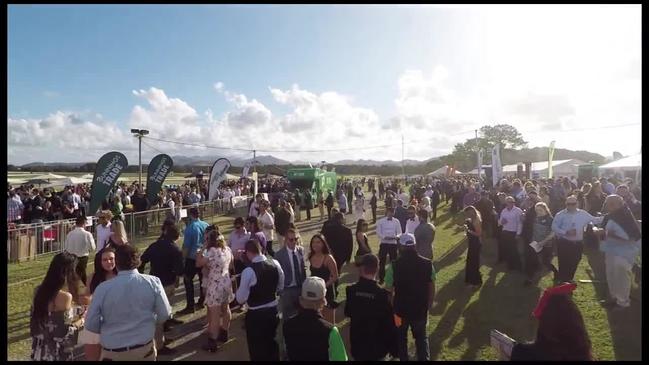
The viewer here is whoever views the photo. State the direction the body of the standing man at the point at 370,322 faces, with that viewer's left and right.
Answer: facing away from the viewer

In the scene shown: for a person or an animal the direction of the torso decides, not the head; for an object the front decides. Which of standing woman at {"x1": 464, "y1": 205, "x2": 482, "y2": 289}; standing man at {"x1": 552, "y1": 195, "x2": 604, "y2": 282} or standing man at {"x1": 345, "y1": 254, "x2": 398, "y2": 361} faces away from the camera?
standing man at {"x1": 345, "y1": 254, "x2": 398, "y2": 361}

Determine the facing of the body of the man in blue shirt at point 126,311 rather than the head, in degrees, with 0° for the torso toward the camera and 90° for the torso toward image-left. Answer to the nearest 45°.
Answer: approximately 180°

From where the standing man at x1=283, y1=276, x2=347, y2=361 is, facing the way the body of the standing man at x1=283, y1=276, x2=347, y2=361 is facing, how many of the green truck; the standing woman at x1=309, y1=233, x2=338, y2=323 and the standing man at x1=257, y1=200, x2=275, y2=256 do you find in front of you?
3

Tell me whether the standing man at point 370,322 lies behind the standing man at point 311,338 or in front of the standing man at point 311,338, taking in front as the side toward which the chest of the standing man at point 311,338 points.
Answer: in front

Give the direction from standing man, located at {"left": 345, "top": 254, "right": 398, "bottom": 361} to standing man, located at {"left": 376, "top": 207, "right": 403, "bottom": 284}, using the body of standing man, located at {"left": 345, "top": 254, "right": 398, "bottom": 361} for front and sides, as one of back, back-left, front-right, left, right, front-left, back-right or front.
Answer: front

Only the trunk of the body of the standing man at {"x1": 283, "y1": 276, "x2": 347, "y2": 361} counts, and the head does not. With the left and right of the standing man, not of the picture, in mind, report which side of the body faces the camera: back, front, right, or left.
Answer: back

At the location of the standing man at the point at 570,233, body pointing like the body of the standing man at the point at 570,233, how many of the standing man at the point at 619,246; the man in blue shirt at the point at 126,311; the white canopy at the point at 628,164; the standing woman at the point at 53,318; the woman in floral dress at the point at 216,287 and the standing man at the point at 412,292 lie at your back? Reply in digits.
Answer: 1

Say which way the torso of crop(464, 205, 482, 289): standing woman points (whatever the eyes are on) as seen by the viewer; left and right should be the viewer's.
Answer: facing to the left of the viewer

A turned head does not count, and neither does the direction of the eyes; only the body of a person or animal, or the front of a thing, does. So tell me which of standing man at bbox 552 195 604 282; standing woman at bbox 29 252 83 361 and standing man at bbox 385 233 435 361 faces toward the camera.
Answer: standing man at bbox 552 195 604 282

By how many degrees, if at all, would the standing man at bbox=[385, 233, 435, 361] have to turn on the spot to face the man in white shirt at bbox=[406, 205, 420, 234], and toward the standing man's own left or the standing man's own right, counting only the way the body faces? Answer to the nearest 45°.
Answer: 0° — they already face them

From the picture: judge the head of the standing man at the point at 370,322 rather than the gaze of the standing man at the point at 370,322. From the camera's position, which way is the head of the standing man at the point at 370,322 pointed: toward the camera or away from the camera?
away from the camera

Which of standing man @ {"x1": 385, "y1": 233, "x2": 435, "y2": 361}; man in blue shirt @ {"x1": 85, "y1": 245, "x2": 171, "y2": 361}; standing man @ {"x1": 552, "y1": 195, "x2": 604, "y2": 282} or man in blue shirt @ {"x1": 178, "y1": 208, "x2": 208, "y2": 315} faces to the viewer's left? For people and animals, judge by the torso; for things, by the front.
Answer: man in blue shirt @ {"x1": 178, "y1": 208, "x2": 208, "y2": 315}

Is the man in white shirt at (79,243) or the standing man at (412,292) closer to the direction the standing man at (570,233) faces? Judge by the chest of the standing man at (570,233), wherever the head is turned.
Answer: the standing man

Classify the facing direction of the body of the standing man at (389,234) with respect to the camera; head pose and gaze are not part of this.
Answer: toward the camera

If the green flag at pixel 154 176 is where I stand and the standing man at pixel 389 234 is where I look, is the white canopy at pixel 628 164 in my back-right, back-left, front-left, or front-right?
front-left

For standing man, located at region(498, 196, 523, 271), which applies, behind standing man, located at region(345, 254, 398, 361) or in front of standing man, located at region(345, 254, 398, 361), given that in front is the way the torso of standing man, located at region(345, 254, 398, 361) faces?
in front

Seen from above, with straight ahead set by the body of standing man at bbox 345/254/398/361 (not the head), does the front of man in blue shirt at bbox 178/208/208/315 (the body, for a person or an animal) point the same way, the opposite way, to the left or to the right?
to the left
